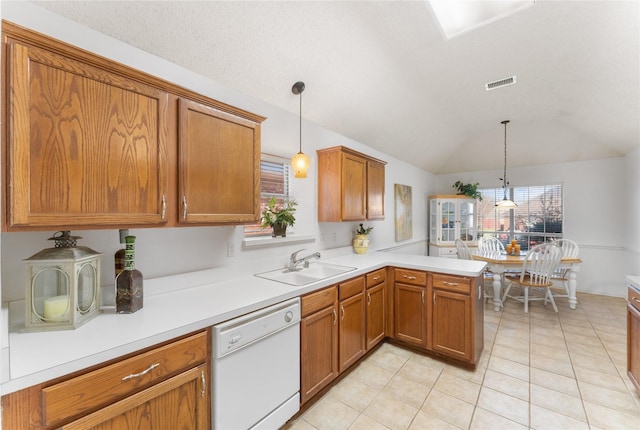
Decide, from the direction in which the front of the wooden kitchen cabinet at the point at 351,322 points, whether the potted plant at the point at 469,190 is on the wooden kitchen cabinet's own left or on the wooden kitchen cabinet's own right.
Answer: on the wooden kitchen cabinet's own left

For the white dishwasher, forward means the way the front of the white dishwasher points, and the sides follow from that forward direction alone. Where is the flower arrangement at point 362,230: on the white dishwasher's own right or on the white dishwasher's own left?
on the white dishwasher's own left

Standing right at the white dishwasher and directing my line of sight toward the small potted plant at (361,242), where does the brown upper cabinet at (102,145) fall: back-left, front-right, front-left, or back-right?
back-left

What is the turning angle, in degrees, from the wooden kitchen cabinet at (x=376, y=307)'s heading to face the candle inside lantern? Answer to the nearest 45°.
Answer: approximately 90° to its right

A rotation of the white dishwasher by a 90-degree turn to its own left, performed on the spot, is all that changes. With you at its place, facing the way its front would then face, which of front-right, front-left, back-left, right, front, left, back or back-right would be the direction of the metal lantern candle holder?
back-left

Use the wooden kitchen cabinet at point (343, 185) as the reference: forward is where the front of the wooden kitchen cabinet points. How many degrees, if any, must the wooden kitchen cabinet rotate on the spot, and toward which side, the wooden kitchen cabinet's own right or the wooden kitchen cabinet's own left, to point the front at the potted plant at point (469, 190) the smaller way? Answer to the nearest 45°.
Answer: approximately 90° to the wooden kitchen cabinet's own left

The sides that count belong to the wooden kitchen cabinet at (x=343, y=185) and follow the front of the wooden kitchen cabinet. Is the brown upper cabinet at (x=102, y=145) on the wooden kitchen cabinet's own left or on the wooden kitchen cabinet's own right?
on the wooden kitchen cabinet's own right
